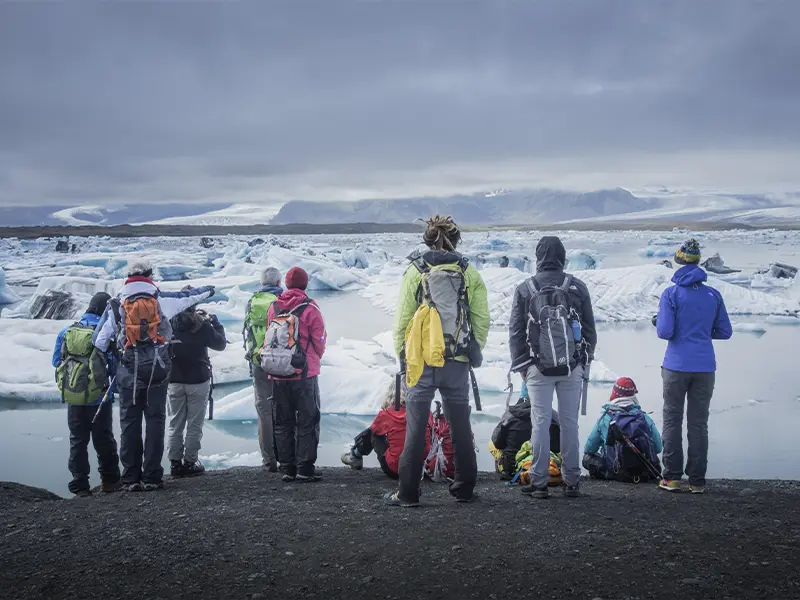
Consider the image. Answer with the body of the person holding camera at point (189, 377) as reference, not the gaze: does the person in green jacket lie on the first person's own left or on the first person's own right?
on the first person's own right

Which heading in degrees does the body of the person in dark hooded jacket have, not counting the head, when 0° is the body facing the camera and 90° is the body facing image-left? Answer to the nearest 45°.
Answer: approximately 180°

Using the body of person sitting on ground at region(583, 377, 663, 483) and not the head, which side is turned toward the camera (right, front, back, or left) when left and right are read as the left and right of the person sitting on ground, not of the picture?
back

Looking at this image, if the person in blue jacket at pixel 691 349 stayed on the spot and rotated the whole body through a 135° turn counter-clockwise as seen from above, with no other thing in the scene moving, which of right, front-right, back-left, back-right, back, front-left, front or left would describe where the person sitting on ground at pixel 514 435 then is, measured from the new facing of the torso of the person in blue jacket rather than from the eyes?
front-right

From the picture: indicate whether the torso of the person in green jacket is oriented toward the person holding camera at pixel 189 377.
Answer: no

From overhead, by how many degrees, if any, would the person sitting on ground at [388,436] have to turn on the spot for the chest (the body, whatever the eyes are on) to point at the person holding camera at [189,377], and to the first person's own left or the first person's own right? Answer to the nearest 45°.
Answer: approximately 45° to the first person's own left

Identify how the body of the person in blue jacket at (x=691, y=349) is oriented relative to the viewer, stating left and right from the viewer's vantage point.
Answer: facing away from the viewer

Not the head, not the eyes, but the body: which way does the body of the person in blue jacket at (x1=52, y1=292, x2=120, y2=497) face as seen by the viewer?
away from the camera

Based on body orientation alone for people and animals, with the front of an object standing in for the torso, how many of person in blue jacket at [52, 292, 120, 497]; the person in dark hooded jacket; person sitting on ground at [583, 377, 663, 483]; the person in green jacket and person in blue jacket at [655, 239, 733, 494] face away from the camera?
5

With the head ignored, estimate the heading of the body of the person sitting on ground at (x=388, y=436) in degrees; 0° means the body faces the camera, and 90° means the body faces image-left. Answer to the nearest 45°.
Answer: approximately 135°

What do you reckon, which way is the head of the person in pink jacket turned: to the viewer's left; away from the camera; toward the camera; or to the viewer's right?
away from the camera

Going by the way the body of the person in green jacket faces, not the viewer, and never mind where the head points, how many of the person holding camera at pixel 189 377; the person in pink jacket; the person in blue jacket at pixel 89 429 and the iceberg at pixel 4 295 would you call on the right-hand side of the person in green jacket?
0

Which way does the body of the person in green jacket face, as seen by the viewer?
away from the camera

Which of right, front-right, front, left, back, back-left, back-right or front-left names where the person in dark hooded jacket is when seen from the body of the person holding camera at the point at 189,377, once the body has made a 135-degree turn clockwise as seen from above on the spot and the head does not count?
front-left

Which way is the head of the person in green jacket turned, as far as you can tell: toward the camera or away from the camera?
away from the camera

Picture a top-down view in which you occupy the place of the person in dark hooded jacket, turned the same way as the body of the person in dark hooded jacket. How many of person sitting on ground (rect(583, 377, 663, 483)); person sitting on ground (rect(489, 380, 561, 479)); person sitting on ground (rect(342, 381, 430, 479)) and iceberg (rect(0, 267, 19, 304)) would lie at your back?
0

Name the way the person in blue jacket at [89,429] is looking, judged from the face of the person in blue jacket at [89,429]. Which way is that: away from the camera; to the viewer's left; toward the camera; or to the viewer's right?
away from the camera

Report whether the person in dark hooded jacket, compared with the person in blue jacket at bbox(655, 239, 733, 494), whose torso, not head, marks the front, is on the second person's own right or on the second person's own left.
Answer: on the second person's own left
